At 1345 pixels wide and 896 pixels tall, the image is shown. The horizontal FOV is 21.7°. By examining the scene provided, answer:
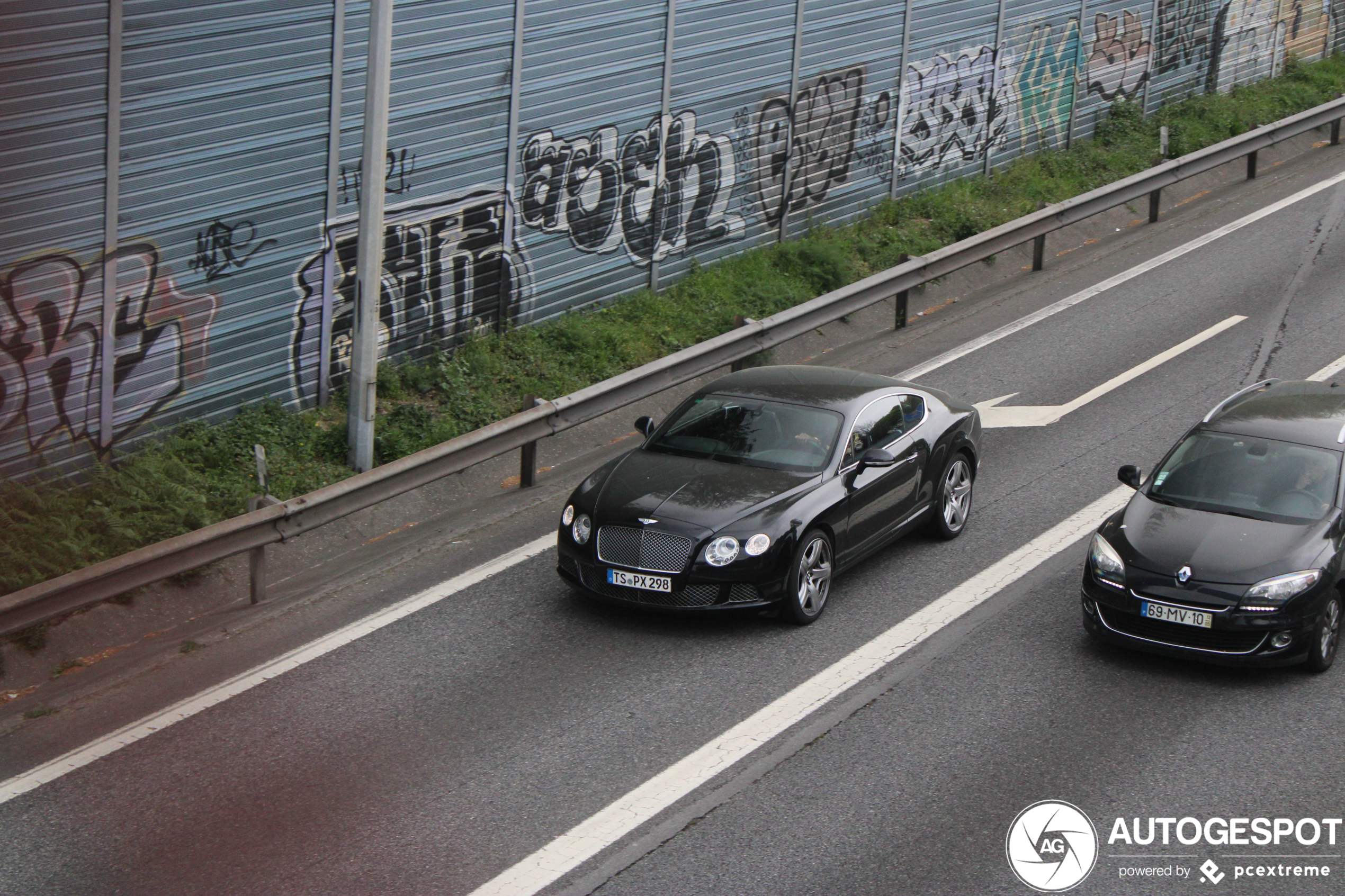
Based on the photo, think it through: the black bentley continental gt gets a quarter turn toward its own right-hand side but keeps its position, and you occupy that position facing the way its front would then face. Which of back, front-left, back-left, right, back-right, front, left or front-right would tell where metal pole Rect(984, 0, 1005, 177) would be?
front-right

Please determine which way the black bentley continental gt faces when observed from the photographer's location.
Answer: facing the viewer and to the left of the viewer

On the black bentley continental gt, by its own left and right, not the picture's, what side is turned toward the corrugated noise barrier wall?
right

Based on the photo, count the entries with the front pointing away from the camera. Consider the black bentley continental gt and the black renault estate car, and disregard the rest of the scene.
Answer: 0

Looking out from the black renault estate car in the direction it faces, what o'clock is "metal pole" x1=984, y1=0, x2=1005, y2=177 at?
The metal pole is roughly at 4 o'clock from the black renault estate car.

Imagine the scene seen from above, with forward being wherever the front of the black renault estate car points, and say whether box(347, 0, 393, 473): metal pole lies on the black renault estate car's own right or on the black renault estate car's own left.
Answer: on the black renault estate car's own right

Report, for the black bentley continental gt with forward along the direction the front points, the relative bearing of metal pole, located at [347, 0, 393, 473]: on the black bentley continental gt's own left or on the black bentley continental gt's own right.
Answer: on the black bentley continental gt's own right

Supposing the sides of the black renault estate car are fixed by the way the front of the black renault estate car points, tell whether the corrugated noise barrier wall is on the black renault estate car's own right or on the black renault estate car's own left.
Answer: on the black renault estate car's own right

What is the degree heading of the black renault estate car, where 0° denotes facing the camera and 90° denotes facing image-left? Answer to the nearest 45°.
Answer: approximately 45°
